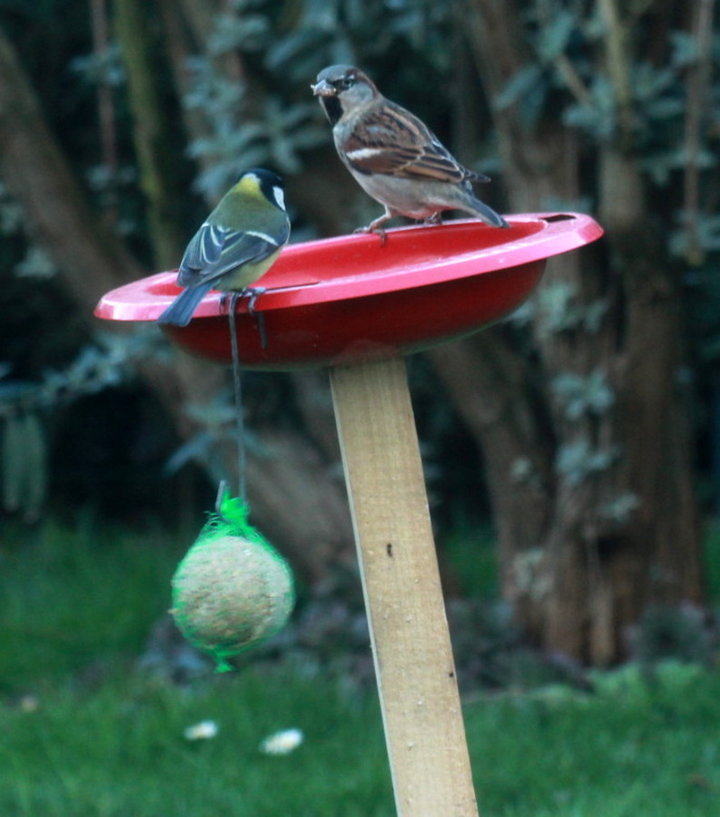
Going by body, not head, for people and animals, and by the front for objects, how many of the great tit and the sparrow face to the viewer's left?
1

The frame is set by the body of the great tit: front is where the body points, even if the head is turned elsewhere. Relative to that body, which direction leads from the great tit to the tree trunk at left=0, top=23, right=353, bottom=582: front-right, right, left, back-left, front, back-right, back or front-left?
front-left

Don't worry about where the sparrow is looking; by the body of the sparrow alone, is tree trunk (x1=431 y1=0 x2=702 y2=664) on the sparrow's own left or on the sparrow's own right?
on the sparrow's own right

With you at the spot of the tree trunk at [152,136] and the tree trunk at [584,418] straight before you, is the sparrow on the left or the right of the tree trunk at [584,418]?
right

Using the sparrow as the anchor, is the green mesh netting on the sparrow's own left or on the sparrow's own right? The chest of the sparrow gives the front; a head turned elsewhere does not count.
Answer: on the sparrow's own left

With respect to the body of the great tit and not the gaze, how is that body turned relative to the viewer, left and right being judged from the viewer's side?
facing away from the viewer and to the right of the viewer

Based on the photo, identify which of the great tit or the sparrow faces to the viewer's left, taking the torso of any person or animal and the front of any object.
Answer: the sparrow

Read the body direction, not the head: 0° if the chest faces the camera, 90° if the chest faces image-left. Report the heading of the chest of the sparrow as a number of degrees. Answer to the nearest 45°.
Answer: approximately 90°

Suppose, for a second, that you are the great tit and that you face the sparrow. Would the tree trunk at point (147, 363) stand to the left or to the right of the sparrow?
left

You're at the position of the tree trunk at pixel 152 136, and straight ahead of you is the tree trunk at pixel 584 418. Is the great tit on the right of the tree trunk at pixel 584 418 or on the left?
right

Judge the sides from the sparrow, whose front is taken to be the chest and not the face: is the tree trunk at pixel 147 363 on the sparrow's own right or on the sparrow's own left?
on the sparrow's own right

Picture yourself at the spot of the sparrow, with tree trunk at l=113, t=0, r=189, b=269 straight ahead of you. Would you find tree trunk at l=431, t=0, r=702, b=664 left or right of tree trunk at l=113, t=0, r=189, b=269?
right

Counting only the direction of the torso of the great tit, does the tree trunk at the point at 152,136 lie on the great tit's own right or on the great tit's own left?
on the great tit's own left
